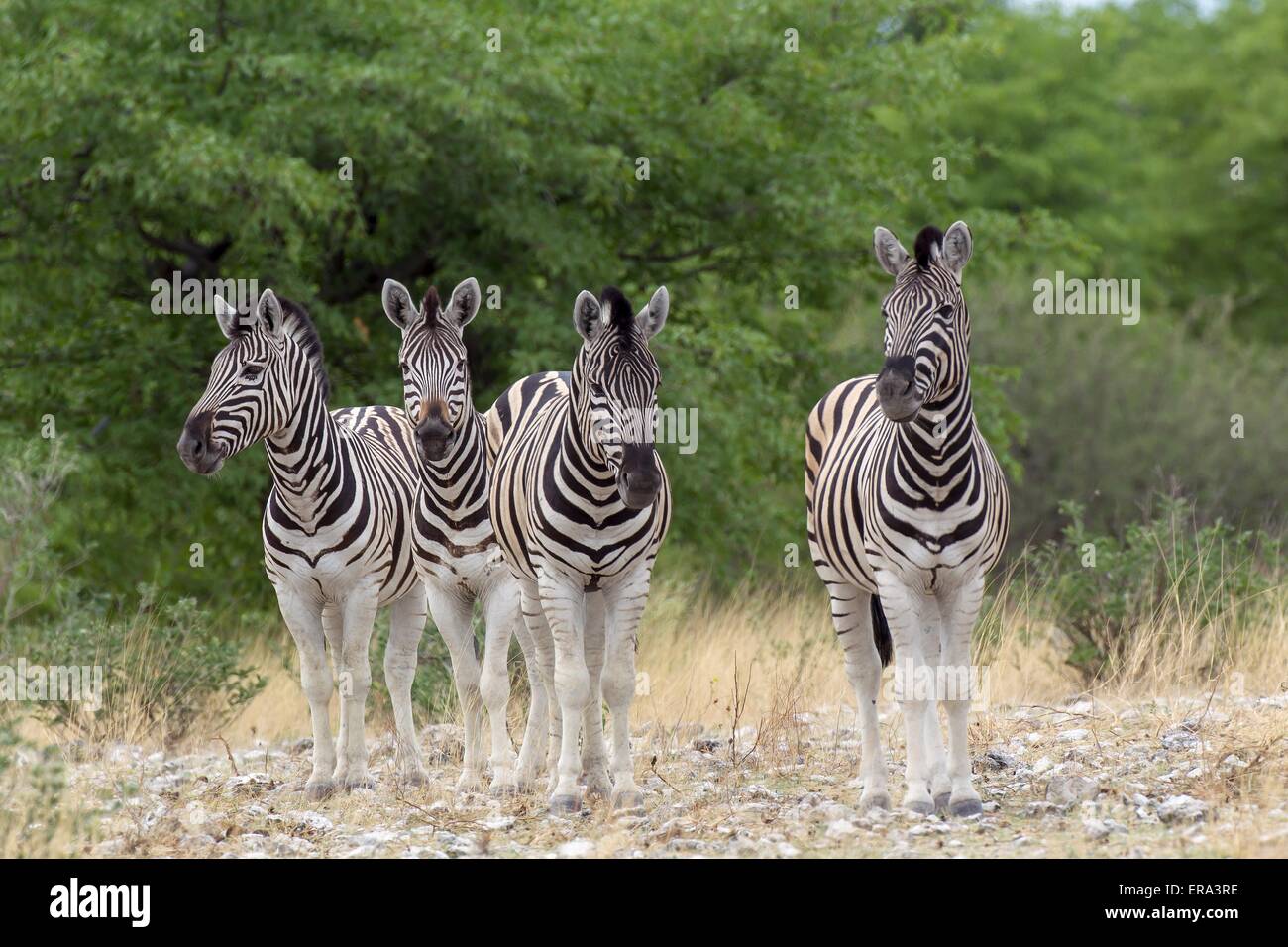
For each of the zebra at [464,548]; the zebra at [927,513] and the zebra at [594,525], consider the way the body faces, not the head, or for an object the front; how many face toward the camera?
3

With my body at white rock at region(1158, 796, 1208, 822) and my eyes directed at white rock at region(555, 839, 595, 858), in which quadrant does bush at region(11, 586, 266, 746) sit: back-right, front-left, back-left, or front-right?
front-right

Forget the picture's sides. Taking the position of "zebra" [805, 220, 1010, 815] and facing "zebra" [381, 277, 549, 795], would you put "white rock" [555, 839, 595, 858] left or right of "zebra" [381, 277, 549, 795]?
left

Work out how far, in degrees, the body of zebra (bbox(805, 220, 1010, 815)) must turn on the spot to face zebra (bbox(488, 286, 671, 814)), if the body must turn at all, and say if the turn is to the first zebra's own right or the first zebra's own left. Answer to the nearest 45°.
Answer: approximately 90° to the first zebra's own right

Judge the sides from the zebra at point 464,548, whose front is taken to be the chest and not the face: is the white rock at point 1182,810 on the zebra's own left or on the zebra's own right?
on the zebra's own left

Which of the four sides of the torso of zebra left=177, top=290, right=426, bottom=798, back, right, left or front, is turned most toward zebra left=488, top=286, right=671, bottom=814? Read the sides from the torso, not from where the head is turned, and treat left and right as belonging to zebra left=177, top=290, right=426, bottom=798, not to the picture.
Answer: left

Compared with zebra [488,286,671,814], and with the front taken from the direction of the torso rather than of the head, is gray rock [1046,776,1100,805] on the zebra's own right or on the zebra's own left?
on the zebra's own left

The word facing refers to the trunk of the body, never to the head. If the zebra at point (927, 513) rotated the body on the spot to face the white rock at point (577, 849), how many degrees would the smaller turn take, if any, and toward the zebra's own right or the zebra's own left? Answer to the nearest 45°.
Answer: approximately 45° to the zebra's own right

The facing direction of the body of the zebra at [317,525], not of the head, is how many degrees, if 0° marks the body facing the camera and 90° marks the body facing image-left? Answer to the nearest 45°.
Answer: approximately 45°

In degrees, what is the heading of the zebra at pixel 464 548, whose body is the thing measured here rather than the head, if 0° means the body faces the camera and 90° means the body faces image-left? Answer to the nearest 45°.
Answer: approximately 0°

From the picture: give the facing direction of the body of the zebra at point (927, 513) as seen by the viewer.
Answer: toward the camera

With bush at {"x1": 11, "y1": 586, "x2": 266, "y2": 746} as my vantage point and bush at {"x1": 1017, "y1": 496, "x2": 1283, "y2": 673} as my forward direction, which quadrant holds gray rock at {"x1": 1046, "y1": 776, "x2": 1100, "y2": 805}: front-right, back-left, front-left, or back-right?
front-right

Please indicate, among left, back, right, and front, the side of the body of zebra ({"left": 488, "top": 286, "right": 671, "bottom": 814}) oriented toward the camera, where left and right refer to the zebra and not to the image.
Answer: front
